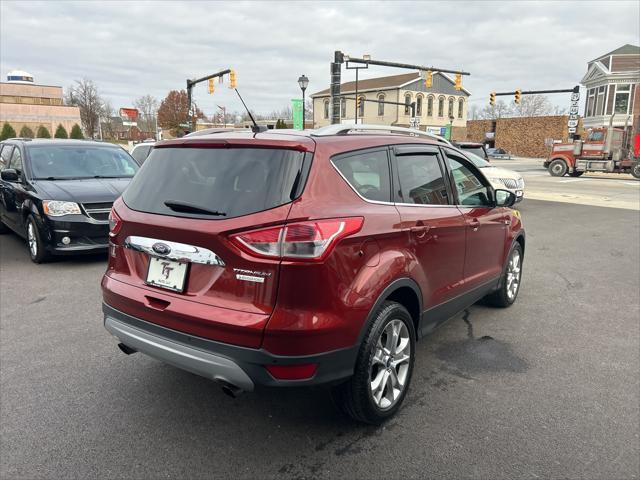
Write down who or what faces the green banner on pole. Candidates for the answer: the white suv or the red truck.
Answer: the red truck

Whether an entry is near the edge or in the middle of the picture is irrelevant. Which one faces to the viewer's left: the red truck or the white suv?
the red truck

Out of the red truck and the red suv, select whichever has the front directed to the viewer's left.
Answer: the red truck

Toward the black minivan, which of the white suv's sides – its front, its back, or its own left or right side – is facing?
right

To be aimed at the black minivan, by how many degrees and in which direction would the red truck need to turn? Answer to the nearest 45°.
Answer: approximately 90° to its left

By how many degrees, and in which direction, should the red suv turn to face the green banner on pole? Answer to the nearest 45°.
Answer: approximately 45° to its left

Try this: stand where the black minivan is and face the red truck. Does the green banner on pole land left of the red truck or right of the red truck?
left

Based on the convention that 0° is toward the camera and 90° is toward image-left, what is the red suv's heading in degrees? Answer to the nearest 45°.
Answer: approximately 225°

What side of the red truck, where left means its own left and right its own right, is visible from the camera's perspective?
left

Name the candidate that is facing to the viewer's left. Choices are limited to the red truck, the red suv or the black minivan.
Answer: the red truck

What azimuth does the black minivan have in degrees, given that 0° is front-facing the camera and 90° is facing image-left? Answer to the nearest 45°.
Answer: approximately 315°

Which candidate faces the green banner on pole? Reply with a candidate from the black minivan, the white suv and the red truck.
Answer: the red truck

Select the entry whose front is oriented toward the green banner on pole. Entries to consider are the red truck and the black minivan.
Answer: the red truck

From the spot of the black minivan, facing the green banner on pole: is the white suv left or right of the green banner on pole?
right
